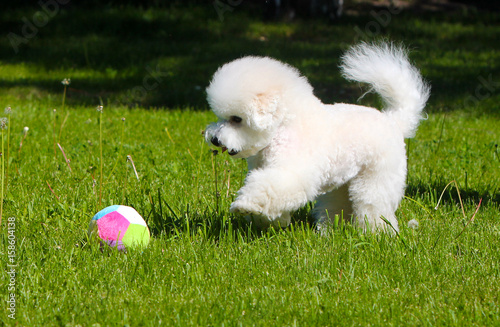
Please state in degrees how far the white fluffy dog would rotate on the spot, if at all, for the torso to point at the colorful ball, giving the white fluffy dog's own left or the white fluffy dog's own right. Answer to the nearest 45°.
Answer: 0° — it already faces it

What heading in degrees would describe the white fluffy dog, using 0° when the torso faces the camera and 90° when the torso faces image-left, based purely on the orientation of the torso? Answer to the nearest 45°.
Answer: approximately 90°

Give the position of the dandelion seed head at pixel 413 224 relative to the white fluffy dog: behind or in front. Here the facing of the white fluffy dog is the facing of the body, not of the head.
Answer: behind

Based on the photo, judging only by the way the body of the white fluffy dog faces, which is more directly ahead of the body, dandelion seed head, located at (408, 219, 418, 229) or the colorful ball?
the colorful ball
